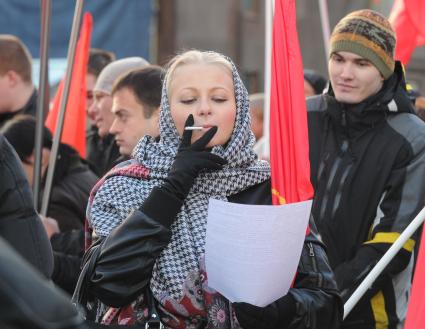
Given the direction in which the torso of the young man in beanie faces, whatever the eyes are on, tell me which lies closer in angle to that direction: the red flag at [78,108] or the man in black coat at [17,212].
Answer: the man in black coat

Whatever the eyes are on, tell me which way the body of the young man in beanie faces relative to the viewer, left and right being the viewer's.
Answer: facing the viewer and to the left of the viewer

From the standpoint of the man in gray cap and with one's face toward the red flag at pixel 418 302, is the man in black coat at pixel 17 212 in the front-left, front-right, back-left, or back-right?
front-right

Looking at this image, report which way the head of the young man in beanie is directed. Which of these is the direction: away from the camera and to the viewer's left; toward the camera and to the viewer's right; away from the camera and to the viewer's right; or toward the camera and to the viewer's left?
toward the camera and to the viewer's left

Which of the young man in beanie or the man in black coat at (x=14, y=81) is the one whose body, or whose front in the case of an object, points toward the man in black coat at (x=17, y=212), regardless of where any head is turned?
the young man in beanie
